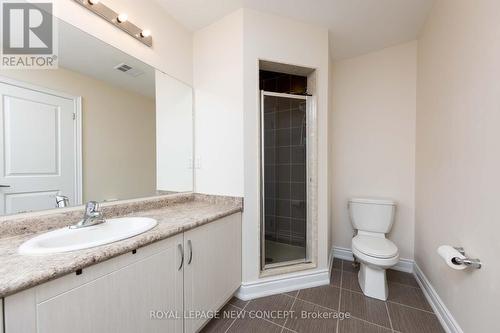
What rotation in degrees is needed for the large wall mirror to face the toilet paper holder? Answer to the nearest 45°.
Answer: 0° — it already faces it

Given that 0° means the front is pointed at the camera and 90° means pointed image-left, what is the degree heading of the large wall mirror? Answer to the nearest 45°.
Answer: approximately 315°

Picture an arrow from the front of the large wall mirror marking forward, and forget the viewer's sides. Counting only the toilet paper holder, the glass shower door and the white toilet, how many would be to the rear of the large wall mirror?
0

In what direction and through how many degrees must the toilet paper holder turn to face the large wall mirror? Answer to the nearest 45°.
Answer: approximately 45° to its left

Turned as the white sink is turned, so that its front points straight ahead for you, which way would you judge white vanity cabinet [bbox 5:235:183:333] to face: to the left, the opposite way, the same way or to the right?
the same way

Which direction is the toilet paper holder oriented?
to the viewer's left

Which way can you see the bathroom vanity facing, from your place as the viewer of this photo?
facing the viewer and to the right of the viewer

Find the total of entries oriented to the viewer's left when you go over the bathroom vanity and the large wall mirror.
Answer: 0

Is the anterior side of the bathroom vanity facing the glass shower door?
no
